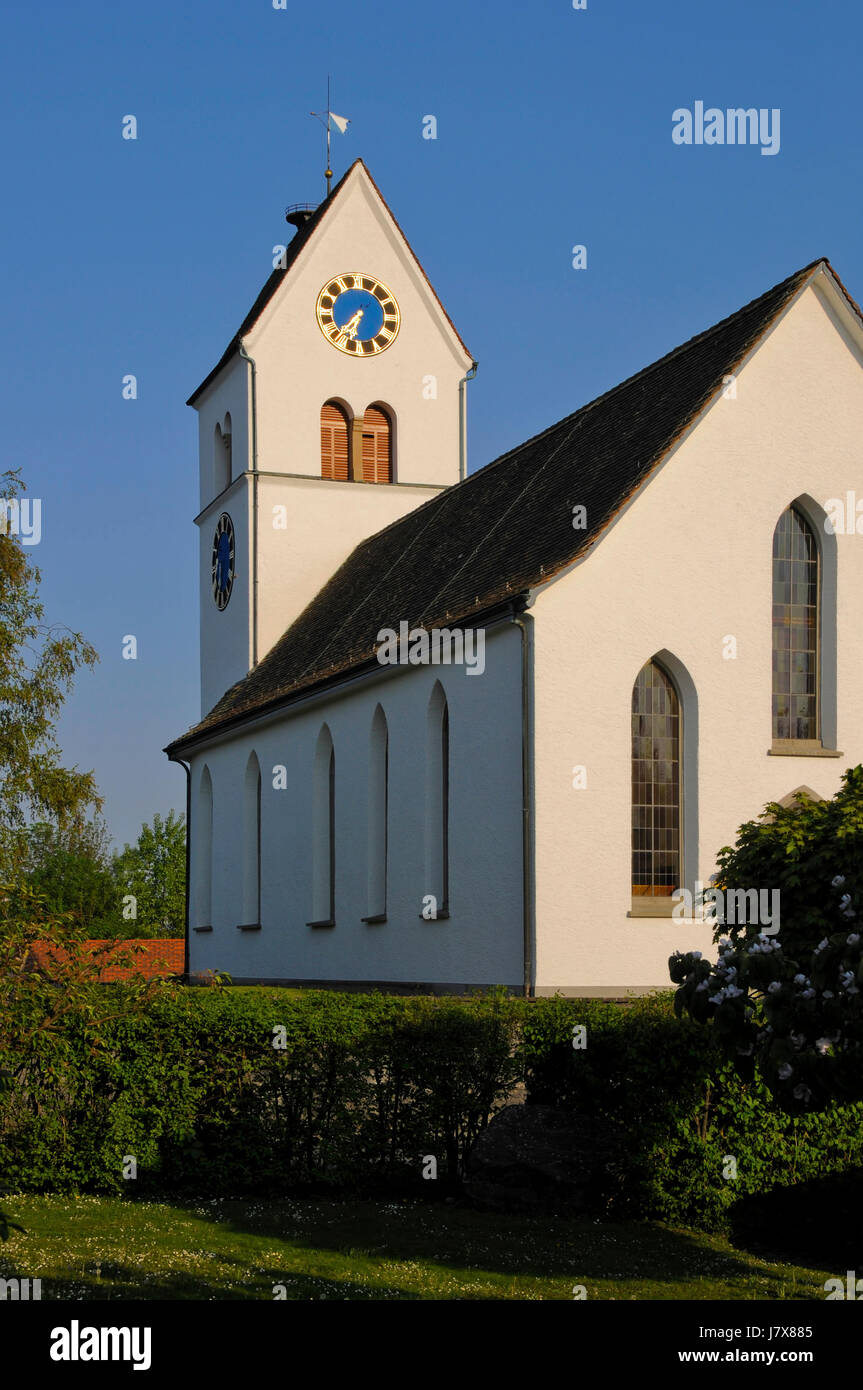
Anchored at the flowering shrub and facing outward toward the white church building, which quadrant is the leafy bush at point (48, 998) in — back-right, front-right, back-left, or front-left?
front-left
